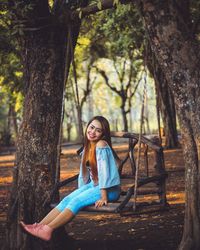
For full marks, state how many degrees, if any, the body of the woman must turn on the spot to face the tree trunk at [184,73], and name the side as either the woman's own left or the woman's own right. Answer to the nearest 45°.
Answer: approximately 90° to the woman's own left

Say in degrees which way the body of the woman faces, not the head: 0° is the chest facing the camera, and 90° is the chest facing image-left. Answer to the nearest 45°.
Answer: approximately 45°
